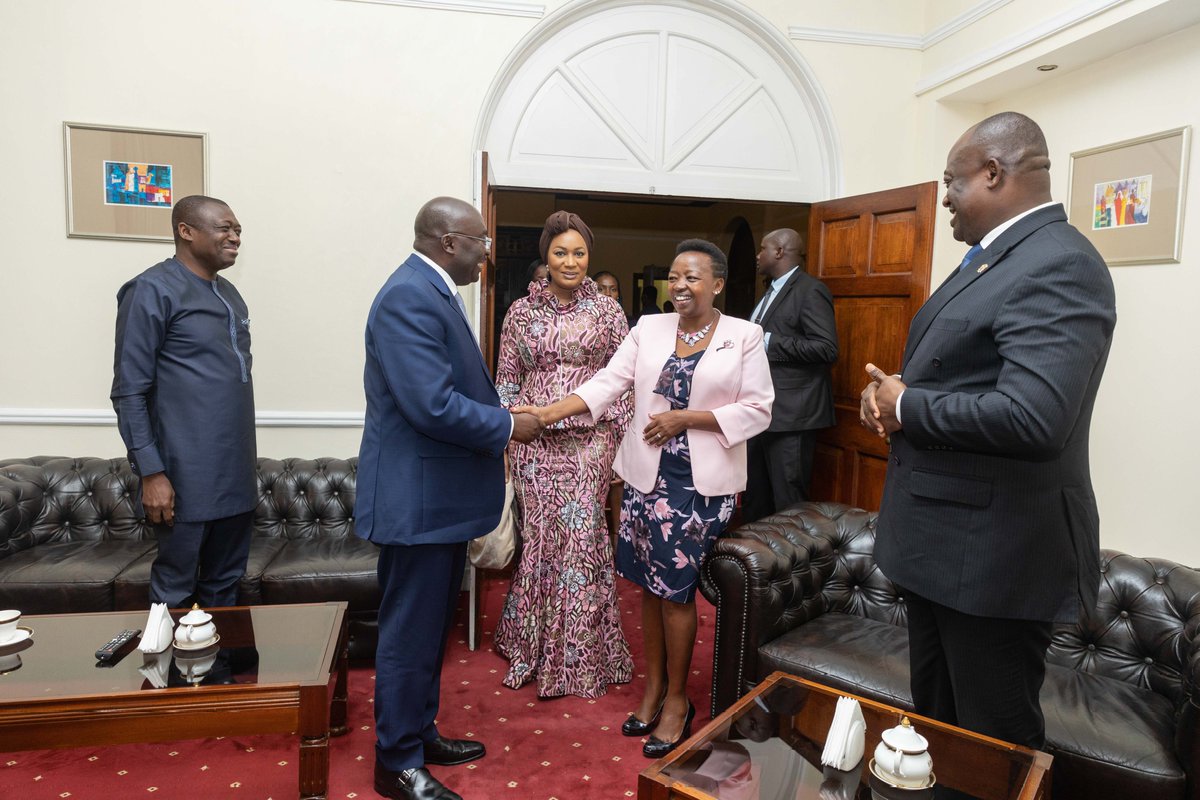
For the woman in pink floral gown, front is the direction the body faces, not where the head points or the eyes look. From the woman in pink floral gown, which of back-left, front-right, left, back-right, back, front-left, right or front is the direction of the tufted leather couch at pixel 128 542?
right

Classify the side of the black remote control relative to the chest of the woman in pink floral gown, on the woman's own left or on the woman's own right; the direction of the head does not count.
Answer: on the woman's own right

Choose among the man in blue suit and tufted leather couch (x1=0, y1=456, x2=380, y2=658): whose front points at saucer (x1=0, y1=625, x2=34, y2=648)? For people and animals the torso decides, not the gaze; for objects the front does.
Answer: the tufted leather couch

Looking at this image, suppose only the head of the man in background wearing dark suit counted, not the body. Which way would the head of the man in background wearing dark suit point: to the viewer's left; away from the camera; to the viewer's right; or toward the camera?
to the viewer's left

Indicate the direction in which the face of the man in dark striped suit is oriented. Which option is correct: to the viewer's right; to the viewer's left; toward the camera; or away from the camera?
to the viewer's left

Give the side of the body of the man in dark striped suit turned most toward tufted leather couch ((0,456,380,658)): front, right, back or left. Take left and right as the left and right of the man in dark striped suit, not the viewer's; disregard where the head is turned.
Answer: front

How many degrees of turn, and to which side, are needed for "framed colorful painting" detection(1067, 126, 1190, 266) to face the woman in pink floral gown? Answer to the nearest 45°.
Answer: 0° — it already faces them

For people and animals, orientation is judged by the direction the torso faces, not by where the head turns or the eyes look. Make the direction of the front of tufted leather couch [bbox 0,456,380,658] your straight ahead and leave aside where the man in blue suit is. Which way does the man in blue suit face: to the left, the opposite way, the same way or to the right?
to the left

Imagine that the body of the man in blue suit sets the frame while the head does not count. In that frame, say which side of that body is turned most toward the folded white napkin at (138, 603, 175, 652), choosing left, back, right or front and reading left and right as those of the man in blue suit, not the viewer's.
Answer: back

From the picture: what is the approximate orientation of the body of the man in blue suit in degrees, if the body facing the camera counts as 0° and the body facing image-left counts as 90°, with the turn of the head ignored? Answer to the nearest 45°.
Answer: approximately 270°

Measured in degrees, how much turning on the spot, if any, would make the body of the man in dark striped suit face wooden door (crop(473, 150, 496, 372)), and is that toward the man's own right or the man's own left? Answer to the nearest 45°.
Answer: approximately 45° to the man's own right
